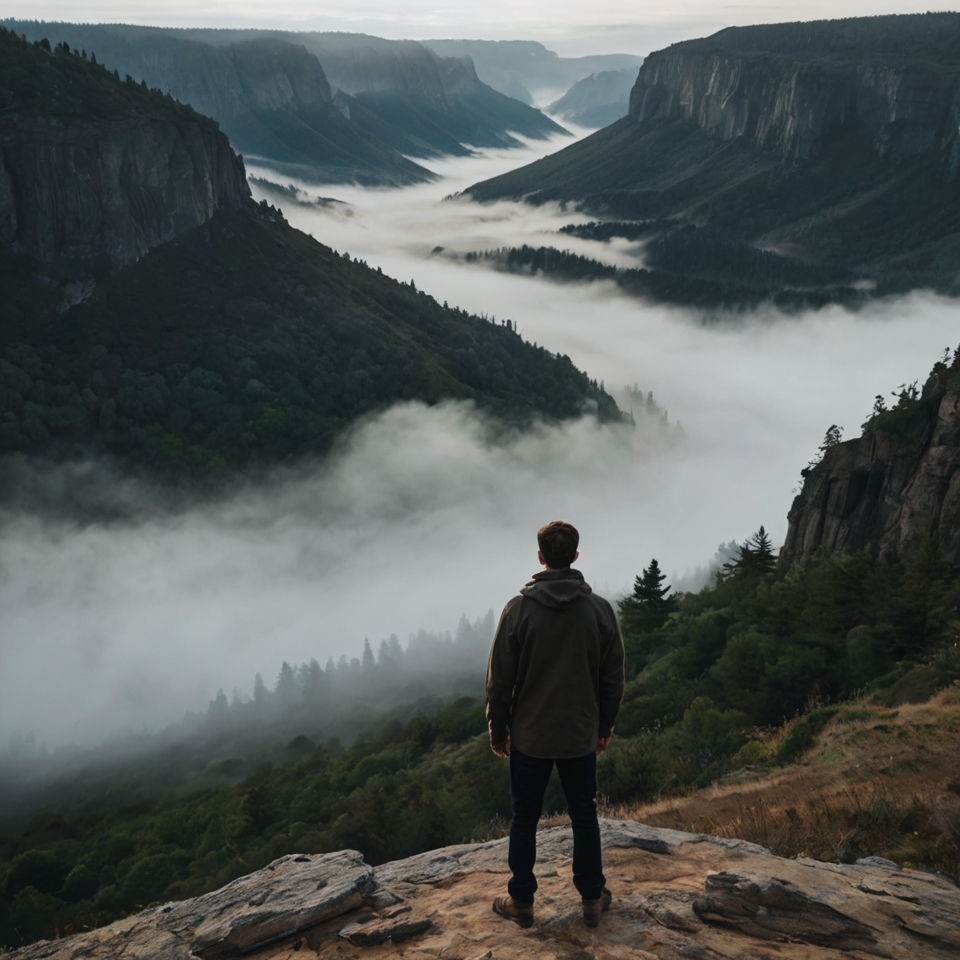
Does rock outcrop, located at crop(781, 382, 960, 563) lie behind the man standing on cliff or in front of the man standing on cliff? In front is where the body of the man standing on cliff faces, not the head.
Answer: in front

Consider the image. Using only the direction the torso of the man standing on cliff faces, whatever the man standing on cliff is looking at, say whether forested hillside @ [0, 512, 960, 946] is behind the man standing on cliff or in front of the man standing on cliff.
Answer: in front

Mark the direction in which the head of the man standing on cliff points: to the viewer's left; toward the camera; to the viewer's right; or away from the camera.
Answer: away from the camera

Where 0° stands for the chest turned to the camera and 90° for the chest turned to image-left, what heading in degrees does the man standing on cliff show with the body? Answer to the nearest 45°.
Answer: approximately 180°
